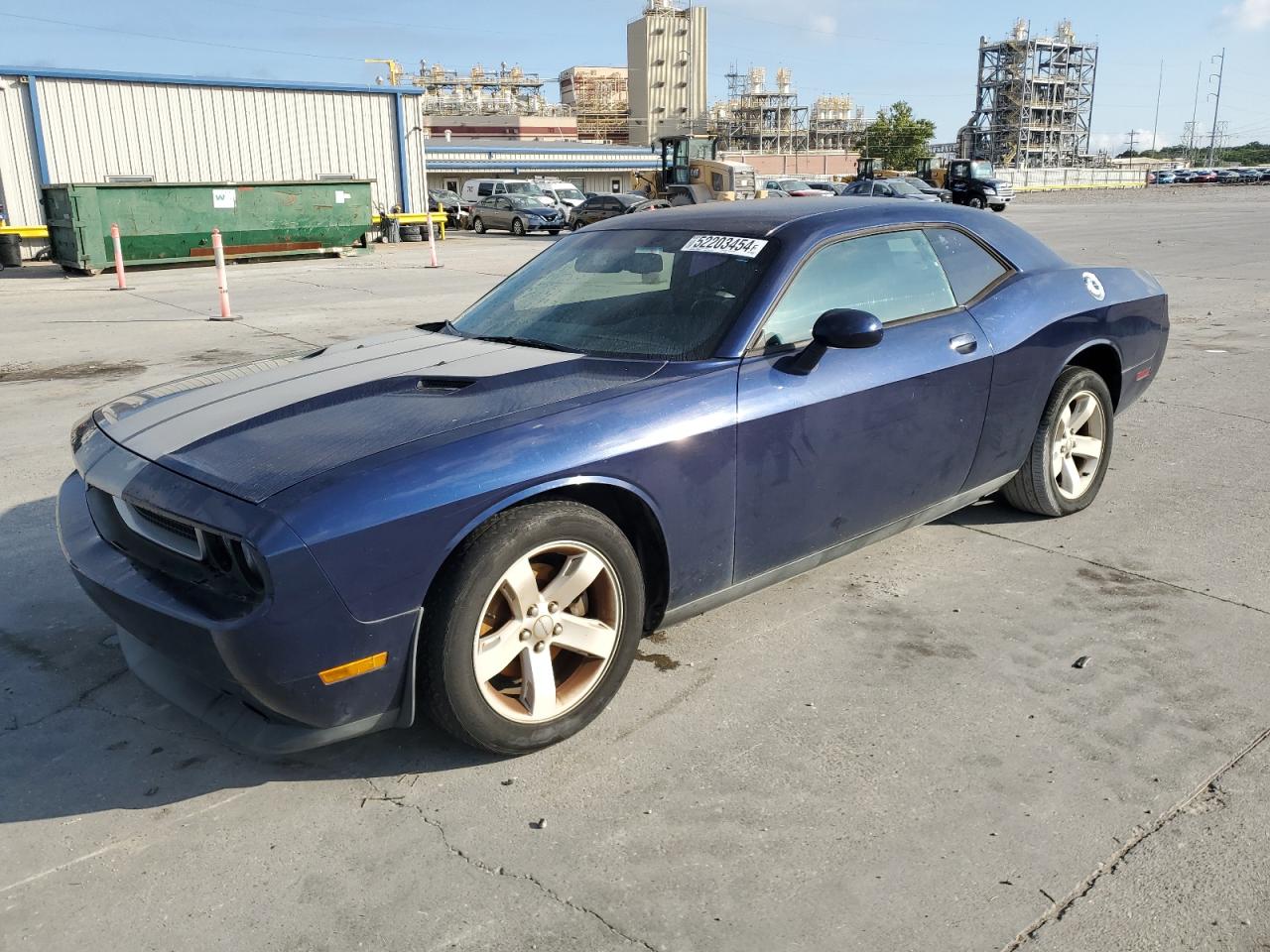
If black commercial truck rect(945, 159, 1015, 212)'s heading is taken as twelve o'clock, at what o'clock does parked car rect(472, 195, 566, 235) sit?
The parked car is roughly at 3 o'clock from the black commercial truck.

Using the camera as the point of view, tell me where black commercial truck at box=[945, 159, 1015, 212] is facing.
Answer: facing the viewer and to the right of the viewer

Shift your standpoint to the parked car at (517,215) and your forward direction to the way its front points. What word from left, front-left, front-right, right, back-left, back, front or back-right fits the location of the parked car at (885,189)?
front-left

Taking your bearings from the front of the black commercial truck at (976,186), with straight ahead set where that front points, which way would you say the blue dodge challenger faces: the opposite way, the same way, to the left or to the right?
to the right

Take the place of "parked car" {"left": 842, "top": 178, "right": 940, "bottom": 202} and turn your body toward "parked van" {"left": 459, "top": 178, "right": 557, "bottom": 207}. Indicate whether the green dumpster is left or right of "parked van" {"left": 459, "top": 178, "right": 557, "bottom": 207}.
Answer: left

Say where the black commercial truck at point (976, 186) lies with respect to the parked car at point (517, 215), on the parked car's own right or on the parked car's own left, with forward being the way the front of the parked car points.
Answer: on the parked car's own left

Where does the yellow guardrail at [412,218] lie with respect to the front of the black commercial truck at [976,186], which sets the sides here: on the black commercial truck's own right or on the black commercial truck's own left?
on the black commercial truck's own right

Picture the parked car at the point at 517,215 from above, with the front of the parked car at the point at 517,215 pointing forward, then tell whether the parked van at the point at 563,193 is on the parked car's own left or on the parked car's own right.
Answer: on the parked car's own left

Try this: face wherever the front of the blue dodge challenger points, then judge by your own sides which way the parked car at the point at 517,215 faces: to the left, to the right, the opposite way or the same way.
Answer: to the left

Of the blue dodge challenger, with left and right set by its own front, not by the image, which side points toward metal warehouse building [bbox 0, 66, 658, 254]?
right

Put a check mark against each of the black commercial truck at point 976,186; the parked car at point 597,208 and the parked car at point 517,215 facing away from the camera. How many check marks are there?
0

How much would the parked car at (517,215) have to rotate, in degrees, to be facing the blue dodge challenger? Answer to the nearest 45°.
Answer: approximately 45° to its right

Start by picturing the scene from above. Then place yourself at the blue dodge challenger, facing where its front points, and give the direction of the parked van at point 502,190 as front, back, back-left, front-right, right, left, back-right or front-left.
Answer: back-right

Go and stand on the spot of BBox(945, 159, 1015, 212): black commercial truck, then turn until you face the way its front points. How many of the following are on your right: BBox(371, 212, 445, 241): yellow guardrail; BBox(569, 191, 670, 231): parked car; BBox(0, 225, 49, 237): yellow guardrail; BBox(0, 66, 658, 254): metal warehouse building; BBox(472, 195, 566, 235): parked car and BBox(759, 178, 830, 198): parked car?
6

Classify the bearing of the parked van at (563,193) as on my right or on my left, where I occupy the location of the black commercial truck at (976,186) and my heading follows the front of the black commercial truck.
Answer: on my right

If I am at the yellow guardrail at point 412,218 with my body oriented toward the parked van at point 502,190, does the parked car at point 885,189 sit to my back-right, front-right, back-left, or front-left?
front-right

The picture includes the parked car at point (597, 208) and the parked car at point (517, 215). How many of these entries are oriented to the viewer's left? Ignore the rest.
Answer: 0

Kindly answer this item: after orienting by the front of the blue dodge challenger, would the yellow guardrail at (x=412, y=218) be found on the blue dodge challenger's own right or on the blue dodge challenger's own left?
on the blue dodge challenger's own right
